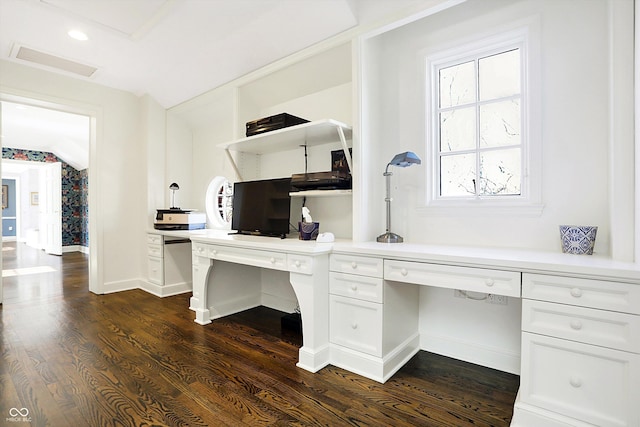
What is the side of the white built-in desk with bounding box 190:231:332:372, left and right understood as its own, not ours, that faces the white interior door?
right

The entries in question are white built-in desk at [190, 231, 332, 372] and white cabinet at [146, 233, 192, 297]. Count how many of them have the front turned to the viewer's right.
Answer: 0

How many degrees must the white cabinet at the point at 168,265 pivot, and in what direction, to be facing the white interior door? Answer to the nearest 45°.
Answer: approximately 90° to its right

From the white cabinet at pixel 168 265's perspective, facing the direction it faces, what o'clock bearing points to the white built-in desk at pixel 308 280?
The white built-in desk is roughly at 10 o'clock from the white cabinet.

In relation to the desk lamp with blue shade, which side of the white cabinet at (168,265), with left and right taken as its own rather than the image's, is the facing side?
left

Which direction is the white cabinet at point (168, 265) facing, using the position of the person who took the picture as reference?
facing the viewer and to the left of the viewer

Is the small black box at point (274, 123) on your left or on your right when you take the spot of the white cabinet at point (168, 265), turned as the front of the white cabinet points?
on your left
